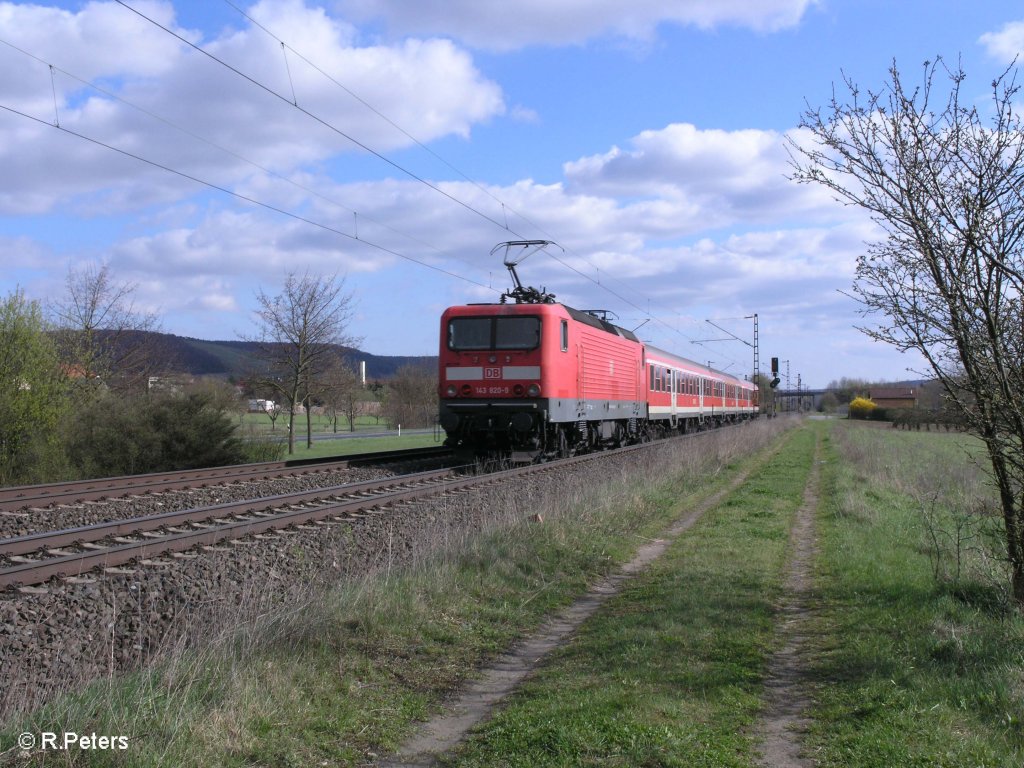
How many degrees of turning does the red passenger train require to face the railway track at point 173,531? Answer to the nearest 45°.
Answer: approximately 45° to its left

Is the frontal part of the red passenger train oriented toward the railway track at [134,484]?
yes

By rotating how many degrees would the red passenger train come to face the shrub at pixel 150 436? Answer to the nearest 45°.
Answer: approximately 45° to its right

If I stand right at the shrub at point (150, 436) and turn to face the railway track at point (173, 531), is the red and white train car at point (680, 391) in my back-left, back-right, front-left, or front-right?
back-left

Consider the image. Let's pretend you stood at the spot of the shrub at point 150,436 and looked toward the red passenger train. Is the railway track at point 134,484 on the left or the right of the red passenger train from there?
right

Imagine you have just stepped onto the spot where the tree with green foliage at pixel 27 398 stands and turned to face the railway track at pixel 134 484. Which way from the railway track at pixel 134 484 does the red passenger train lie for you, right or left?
left

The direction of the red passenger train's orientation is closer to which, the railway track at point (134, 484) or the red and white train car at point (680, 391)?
the railway track

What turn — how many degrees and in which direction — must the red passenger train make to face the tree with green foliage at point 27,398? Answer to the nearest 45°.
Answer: approximately 45° to its right

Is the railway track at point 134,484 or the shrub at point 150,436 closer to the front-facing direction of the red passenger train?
the railway track

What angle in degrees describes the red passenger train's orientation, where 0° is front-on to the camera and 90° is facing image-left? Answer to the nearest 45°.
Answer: approximately 45°
